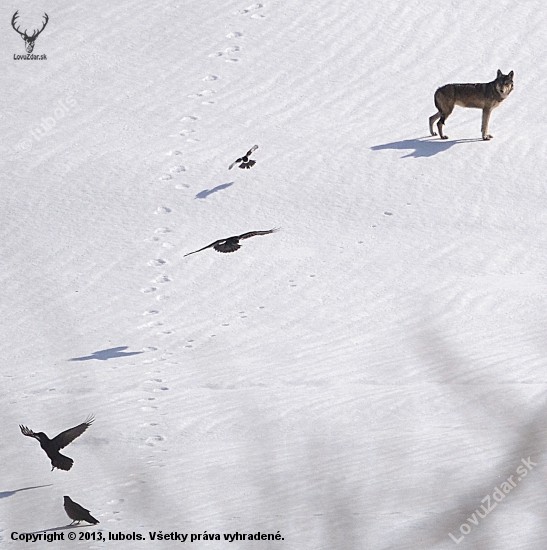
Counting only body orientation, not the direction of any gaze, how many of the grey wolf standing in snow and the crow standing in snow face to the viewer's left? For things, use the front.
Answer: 1

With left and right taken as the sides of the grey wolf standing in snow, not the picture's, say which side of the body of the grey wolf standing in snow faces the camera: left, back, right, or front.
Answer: right

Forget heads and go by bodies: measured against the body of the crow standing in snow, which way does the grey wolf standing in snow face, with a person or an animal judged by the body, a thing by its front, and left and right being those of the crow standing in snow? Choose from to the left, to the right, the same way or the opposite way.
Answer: the opposite way

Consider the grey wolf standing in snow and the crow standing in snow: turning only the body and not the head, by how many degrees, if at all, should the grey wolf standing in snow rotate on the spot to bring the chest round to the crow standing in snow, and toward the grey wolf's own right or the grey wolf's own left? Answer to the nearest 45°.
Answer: approximately 90° to the grey wolf's own right

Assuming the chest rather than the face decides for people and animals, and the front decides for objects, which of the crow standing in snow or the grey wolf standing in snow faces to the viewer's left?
the crow standing in snow

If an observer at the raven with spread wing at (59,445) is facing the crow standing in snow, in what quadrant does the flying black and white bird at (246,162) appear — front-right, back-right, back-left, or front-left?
back-left

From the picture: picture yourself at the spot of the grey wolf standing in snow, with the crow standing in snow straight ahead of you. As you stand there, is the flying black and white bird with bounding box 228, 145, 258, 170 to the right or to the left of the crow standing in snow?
right

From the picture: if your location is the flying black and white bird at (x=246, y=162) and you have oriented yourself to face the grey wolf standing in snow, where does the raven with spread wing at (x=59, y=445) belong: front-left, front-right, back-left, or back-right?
back-right

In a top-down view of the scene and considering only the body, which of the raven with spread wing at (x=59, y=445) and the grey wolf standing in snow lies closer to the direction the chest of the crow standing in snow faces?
the raven with spread wing

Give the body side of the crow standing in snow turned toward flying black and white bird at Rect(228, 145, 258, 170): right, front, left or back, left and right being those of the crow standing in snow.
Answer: right

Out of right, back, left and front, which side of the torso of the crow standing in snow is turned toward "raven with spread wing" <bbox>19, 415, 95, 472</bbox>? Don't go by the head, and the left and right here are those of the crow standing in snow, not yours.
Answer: right

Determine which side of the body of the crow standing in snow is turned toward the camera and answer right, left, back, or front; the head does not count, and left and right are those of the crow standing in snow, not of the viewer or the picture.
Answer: left
